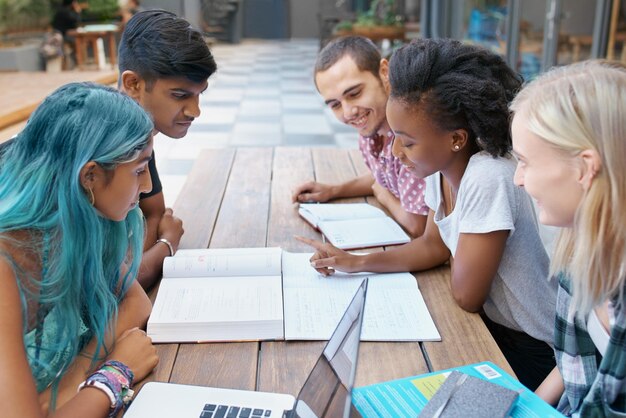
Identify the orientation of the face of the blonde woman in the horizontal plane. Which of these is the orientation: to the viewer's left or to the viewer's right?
to the viewer's left

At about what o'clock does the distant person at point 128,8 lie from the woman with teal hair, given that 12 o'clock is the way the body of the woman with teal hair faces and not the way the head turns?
The distant person is roughly at 9 o'clock from the woman with teal hair.

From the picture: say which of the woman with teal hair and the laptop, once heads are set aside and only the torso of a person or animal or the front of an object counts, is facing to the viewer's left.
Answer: the laptop

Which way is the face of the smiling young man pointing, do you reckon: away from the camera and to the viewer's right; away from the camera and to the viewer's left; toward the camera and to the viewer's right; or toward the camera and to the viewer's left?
toward the camera and to the viewer's left

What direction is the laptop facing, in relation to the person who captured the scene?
facing to the left of the viewer

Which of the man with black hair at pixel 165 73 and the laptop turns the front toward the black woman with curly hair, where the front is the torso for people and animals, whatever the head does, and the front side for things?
the man with black hair

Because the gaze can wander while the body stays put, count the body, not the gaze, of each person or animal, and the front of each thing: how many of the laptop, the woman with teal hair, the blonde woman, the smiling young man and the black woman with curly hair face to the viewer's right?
1

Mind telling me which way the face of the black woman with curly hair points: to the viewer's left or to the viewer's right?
to the viewer's left

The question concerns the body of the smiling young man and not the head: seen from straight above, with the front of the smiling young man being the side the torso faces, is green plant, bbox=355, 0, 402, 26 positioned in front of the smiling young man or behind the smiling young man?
behind

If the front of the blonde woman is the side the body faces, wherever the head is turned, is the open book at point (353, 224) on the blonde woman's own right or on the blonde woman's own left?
on the blonde woman's own right

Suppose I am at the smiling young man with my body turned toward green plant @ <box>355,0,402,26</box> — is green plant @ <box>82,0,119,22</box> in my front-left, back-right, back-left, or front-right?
front-left

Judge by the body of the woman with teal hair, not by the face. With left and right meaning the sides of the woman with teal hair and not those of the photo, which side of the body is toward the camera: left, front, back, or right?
right

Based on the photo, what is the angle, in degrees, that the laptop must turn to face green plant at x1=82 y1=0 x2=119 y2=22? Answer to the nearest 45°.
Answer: approximately 90° to its right

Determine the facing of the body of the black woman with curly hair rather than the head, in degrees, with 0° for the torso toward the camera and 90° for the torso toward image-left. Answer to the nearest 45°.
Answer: approximately 90°

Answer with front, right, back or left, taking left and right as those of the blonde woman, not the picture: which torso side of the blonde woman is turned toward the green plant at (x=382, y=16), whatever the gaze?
right

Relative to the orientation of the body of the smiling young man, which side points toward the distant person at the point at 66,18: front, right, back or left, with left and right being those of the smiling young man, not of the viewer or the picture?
right
